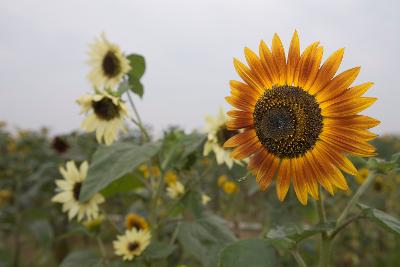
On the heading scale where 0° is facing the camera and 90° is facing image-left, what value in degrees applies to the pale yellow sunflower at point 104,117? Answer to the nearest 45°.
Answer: approximately 0°

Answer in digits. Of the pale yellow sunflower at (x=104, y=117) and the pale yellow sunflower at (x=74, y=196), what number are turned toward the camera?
2

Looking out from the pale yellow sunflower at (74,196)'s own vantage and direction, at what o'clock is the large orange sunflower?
The large orange sunflower is roughly at 11 o'clock from the pale yellow sunflower.

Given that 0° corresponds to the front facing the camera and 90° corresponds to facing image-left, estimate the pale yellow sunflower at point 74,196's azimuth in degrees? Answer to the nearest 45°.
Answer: approximately 0°

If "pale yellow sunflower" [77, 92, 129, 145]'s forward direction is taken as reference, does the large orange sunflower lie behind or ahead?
ahead
